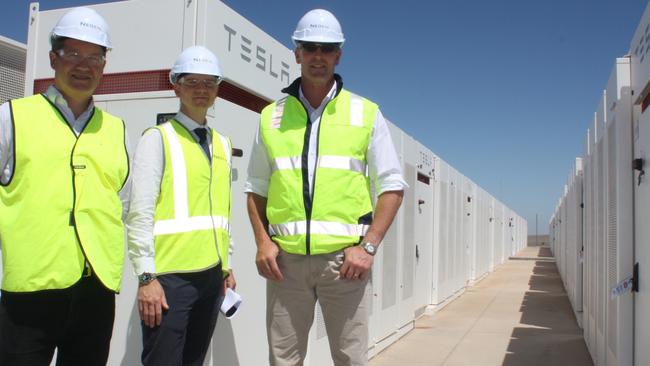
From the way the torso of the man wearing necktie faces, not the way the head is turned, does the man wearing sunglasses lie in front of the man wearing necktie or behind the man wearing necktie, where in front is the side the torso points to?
in front

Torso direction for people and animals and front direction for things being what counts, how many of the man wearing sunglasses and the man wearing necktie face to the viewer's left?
0

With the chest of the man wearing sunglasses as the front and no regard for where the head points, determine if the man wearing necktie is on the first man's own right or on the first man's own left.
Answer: on the first man's own right

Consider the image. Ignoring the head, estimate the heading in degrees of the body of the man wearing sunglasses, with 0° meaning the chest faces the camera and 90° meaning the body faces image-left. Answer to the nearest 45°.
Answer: approximately 0°
